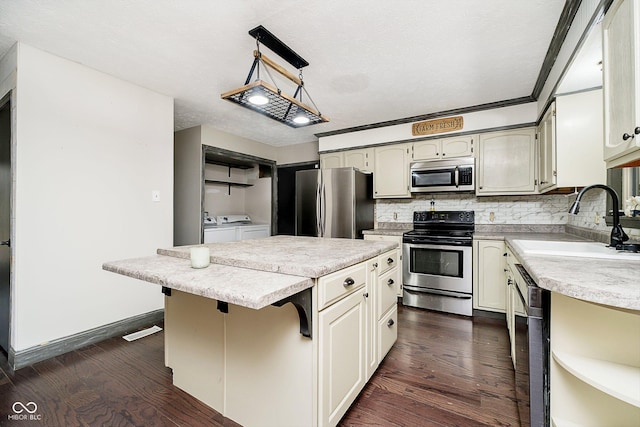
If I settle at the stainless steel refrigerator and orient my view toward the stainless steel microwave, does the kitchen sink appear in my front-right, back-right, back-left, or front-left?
front-right

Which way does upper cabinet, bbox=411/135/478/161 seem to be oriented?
toward the camera

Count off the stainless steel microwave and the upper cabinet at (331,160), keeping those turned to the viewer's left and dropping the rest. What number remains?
0

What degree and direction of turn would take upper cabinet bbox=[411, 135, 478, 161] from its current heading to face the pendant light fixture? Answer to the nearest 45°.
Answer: approximately 45° to its right

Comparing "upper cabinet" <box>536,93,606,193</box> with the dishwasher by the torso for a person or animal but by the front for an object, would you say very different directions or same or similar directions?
same or similar directions

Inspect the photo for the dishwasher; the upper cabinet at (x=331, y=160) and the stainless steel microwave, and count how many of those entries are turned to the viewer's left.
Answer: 1

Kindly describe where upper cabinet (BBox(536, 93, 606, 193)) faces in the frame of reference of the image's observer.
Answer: facing to the left of the viewer

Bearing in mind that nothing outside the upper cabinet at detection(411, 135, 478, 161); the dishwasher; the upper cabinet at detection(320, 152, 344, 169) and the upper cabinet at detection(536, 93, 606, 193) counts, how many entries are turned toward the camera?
2

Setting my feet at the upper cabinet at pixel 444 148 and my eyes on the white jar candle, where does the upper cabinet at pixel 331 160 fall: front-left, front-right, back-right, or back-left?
front-right

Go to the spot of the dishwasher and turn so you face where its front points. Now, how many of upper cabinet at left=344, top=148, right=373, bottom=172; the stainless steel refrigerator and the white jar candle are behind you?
0

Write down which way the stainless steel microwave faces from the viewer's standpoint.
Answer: facing the viewer

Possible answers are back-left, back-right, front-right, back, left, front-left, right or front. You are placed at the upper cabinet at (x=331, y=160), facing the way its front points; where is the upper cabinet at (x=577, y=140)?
front-left

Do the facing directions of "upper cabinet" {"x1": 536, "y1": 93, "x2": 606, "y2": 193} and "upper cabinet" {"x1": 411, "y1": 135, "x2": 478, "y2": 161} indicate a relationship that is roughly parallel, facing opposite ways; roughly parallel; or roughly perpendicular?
roughly perpendicular

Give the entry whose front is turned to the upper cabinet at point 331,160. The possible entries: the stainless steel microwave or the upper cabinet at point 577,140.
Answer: the upper cabinet at point 577,140

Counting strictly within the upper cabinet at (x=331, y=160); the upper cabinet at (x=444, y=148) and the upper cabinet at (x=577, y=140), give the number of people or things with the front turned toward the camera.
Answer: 2

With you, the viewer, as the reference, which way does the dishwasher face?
facing to the left of the viewer
